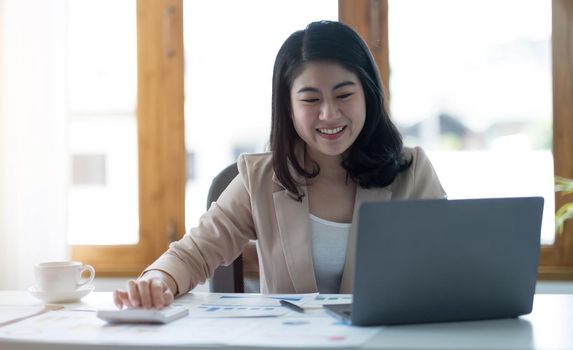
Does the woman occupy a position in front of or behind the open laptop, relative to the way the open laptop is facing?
in front

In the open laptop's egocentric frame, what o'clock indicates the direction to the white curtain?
The white curtain is roughly at 12 o'clock from the open laptop.

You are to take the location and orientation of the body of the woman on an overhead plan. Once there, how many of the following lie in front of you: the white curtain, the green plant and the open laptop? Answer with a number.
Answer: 1

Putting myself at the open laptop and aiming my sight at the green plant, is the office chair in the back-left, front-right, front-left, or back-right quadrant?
front-left

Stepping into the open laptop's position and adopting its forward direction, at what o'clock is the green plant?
The green plant is roughly at 2 o'clock from the open laptop.

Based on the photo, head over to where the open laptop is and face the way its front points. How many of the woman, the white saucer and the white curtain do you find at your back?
0

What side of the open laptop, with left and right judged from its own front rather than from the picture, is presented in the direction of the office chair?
front

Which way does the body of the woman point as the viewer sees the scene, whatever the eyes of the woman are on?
toward the camera

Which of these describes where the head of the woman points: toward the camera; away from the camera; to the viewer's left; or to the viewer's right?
toward the camera

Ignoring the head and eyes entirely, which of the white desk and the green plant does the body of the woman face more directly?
the white desk

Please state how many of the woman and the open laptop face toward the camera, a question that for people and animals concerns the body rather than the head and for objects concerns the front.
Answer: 1

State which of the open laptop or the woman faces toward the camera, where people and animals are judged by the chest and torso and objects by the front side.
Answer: the woman

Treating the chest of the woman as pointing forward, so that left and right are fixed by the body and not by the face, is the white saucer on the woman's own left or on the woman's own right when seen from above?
on the woman's own right

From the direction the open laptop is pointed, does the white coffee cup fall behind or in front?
in front

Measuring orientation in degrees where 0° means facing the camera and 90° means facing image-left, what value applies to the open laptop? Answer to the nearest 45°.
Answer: approximately 135°

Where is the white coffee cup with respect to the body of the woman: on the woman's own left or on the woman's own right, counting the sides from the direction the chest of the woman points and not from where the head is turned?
on the woman's own right

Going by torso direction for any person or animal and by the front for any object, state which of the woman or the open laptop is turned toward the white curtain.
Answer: the open laptop
